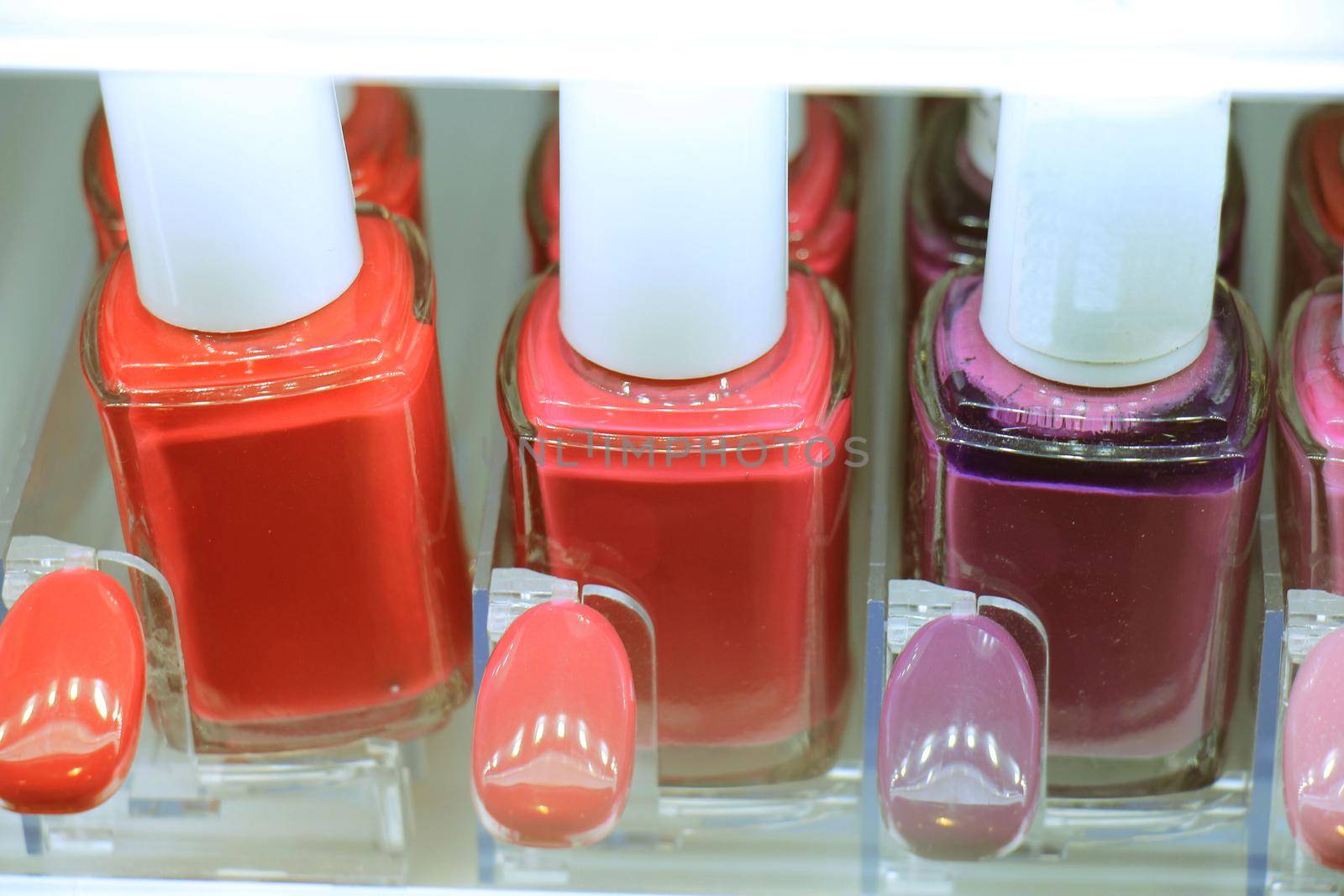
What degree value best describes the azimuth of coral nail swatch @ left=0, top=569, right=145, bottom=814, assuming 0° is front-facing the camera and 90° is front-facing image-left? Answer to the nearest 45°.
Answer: approximately 0°

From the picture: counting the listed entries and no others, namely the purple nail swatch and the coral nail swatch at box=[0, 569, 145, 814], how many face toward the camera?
2

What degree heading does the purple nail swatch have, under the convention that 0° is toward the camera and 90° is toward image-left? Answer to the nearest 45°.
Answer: approximately 0°

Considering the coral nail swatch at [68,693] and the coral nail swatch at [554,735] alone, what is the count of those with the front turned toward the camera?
2
